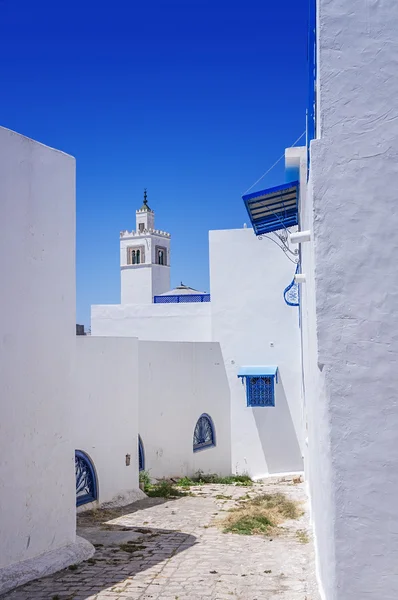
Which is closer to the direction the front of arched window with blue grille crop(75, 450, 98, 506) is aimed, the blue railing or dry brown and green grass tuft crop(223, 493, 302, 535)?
the dry brown and green grass tuft

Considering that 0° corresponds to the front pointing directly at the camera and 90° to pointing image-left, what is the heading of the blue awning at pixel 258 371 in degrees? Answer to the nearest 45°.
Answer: approximately 0°

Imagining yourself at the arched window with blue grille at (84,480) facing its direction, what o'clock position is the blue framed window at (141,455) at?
The blue framed window is roughly at 8 o'clock from the arched window with blue grille.

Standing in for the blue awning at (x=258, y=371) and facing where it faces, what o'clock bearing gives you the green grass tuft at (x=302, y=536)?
The green grass tuft is roughly at 12 o'clock from the blue awning.

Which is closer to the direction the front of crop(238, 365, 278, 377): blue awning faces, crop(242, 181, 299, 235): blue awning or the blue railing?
the blue awning

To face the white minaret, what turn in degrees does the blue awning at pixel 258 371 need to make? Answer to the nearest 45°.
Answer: approximately 180°

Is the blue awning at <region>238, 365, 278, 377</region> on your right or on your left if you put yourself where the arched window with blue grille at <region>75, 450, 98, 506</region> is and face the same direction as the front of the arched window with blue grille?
on your left

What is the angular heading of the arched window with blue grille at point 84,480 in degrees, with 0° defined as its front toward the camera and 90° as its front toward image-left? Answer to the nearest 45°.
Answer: approximately 315°

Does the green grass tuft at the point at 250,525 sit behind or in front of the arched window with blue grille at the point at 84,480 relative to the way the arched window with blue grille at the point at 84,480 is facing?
in front

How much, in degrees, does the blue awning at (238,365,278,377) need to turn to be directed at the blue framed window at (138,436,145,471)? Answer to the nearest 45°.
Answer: approximately 45° to its right
